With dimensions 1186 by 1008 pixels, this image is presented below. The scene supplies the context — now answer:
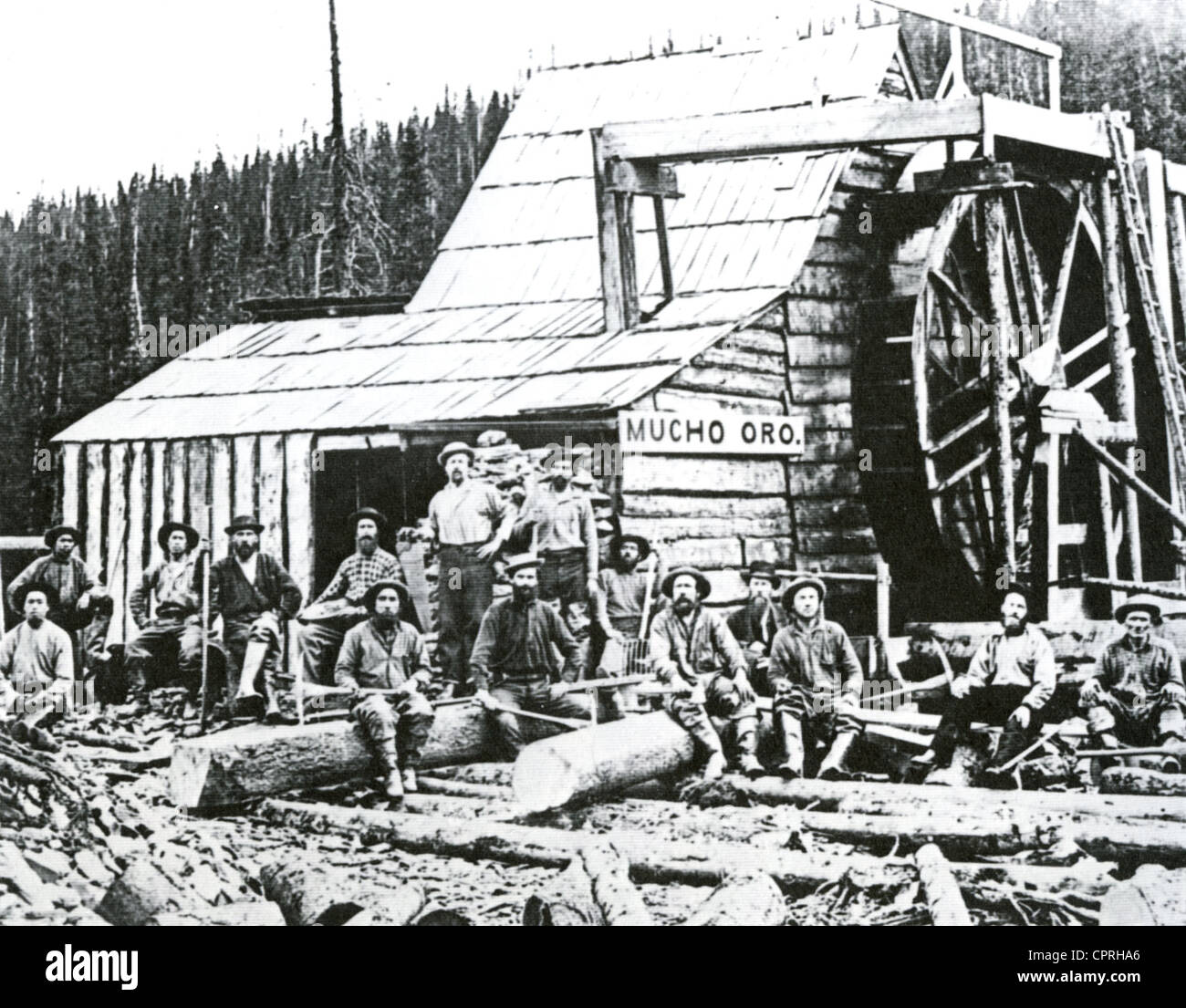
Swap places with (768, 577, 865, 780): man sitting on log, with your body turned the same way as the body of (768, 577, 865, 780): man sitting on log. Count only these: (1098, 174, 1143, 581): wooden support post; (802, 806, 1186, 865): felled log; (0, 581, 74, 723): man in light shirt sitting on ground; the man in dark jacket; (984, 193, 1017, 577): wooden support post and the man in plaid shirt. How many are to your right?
3

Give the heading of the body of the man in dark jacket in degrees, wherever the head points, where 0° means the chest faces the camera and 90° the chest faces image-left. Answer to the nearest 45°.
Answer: approximately 0°

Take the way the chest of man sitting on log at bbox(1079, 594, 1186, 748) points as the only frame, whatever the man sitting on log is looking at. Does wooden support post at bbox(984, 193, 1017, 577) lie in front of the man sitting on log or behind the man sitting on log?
behind

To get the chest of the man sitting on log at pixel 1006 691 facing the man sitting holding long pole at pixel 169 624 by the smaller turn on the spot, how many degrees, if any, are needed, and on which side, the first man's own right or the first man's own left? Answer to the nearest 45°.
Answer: approximately 45° to the first man's own right

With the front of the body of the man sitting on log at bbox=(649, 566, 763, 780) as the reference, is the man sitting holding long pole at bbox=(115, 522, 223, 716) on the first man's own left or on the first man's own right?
on the first man's own right

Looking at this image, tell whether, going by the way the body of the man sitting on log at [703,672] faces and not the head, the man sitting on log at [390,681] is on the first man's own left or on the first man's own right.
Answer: on the first man's own right
